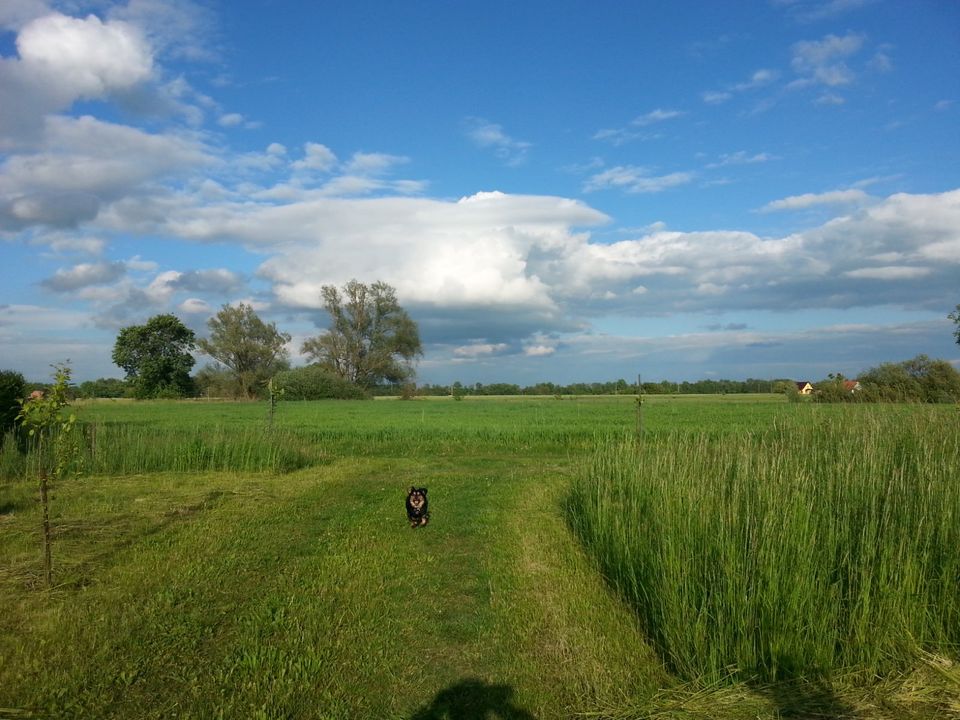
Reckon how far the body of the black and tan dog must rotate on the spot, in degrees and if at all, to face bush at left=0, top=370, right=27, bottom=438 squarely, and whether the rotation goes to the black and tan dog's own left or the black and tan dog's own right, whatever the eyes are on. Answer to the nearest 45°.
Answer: approximately 135° to the black and tan dog's own right

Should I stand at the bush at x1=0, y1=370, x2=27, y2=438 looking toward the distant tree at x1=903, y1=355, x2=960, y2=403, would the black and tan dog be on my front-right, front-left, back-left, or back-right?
front-right

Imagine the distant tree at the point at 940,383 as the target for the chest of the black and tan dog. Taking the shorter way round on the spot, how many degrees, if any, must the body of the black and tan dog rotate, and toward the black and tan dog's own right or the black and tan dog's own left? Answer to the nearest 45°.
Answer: approximately 135° to the black and tan dog's own left

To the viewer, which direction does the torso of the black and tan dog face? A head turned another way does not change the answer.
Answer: toward the camera

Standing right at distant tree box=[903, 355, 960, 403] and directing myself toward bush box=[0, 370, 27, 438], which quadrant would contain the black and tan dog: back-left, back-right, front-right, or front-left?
front-left

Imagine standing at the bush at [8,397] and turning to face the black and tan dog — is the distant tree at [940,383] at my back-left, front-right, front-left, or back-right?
front-left
